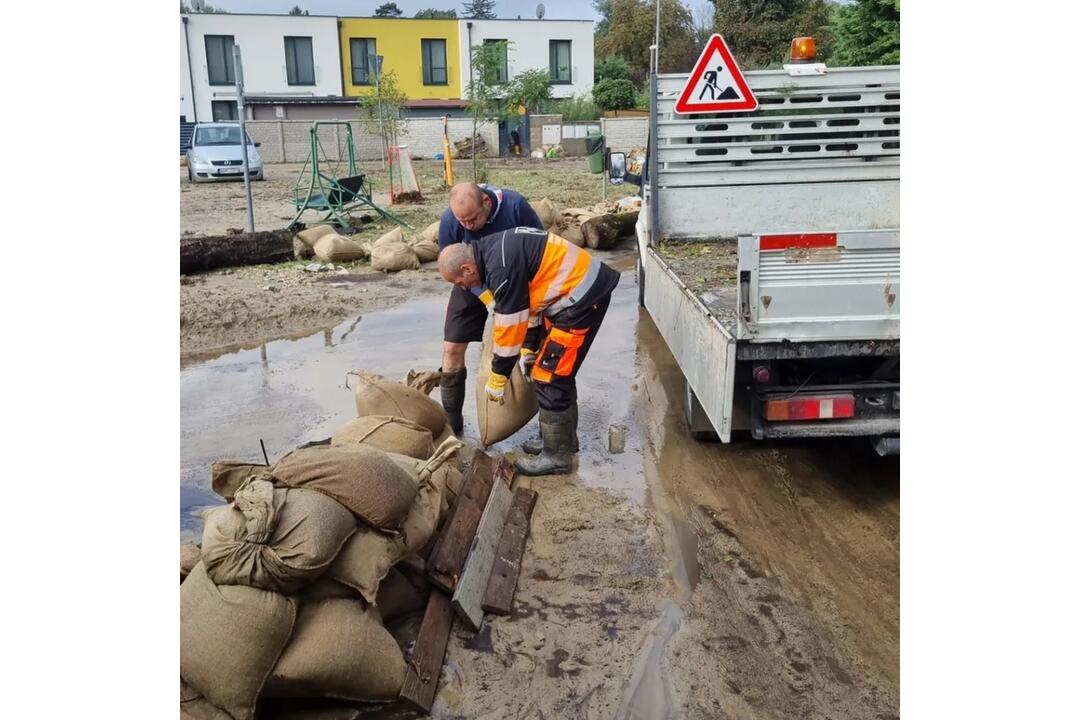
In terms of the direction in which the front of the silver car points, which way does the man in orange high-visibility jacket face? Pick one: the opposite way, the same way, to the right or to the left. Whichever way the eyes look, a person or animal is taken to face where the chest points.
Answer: to the right

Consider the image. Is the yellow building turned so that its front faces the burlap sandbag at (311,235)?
yes

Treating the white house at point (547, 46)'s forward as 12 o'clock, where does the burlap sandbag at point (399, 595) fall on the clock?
The burlap sandbag is roughly at 12 o'clock from the white house.

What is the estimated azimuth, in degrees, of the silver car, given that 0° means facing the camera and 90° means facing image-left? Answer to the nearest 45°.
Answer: approximately 0°

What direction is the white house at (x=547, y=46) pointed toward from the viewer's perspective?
toward the camera

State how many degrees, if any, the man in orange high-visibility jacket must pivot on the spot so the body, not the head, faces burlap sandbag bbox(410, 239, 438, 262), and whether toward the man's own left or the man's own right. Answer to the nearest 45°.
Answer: approximately 90° to the man's own right

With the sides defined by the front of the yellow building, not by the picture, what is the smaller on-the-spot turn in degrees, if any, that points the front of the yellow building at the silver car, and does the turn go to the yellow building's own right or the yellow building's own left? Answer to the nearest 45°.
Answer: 0° — it already faces it

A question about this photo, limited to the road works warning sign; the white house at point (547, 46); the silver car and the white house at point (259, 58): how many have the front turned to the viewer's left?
0

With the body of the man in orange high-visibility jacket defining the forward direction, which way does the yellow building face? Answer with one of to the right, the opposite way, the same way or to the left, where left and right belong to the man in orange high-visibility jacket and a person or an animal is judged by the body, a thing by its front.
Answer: to the left

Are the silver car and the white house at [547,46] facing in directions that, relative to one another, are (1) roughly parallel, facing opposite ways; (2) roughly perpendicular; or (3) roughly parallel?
roughly parallel

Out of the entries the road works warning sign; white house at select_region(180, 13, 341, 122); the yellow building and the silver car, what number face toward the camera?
4

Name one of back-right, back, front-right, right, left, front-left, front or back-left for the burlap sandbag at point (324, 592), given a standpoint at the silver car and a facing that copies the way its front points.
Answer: front

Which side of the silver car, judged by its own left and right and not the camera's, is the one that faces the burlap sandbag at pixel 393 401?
front
